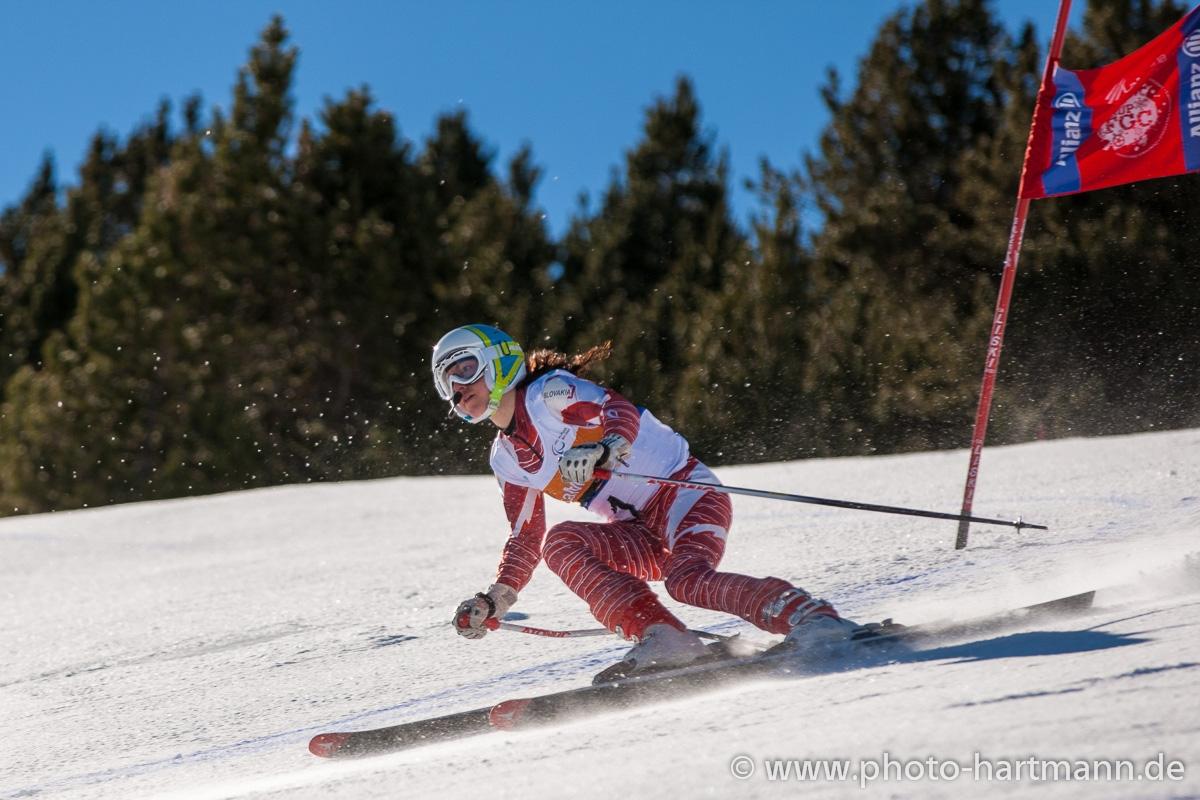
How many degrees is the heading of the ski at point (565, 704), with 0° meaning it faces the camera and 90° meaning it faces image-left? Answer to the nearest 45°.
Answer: approximately 90°

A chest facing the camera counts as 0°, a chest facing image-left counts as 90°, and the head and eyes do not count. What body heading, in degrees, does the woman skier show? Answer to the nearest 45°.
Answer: approximately 45°

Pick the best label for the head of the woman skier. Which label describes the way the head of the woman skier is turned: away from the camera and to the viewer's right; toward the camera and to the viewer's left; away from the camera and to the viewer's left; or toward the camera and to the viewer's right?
toward the camera and to the viewer's left
